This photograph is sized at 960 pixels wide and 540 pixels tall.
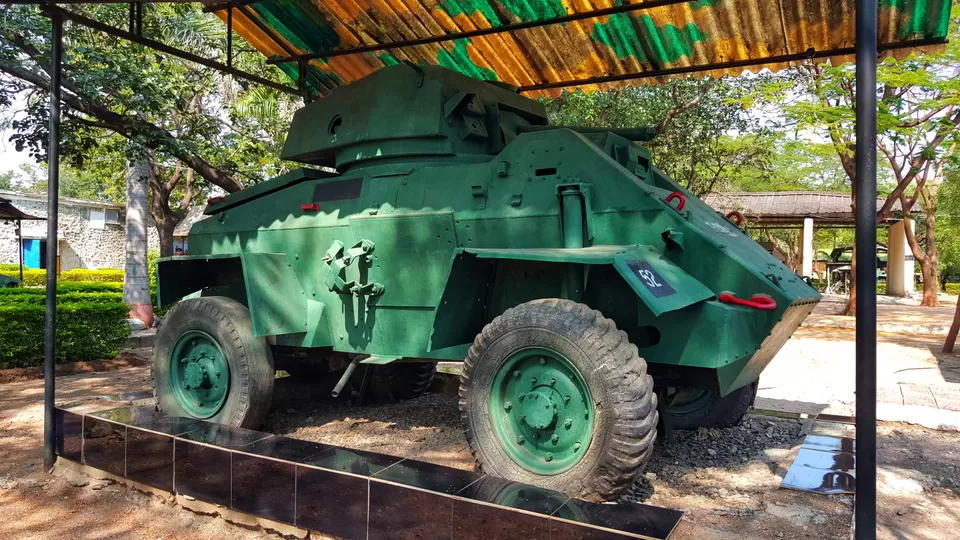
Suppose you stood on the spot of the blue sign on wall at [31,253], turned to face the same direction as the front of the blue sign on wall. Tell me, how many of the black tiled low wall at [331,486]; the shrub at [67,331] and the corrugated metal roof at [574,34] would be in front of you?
3

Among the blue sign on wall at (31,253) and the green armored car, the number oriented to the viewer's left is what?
0

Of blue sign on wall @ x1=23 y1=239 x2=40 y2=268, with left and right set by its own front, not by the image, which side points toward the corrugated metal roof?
front

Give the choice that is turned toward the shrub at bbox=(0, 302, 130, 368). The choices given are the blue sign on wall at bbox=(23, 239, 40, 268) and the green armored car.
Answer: the blue sign on wall

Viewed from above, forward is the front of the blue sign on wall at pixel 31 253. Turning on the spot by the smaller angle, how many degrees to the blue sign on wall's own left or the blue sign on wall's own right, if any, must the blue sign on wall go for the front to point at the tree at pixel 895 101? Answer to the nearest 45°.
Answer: approximately 45° to the blue sign on wall's own left

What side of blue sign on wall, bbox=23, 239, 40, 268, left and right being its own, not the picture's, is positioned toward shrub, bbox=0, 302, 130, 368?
front

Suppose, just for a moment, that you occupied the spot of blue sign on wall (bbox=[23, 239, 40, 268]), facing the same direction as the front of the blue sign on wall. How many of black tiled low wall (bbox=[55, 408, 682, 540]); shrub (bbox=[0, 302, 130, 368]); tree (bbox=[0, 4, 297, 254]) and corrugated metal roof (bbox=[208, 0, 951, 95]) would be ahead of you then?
4

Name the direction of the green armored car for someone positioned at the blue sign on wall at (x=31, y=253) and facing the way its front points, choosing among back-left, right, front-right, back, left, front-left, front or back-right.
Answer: front

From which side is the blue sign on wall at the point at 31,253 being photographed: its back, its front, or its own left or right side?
front

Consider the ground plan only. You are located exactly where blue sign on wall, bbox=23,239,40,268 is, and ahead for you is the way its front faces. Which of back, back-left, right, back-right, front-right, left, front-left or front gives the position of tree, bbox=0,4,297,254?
front

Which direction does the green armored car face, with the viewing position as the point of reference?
facing the viewer and to the right of the viewer

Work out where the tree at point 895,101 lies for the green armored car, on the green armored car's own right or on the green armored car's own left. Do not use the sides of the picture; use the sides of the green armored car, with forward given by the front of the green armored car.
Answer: on the green armored car's own left
